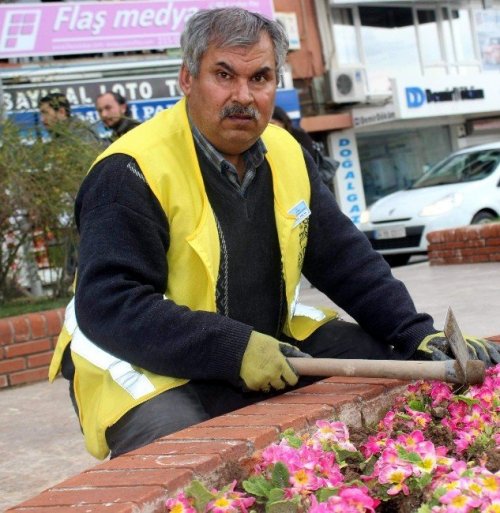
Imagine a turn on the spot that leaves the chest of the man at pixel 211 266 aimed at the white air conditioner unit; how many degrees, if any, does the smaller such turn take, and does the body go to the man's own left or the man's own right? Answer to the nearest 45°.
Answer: approximately 135° to the man's own left

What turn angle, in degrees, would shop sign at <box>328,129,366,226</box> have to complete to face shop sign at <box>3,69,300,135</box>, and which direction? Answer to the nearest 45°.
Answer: approximately 45° to its right

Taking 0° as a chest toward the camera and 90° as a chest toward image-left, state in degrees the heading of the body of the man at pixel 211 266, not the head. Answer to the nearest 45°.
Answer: approximately 315°

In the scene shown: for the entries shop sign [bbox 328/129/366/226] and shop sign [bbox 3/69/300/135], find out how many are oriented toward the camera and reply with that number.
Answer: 2

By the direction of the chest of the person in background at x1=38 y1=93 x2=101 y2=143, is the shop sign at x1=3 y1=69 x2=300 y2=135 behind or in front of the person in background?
behind

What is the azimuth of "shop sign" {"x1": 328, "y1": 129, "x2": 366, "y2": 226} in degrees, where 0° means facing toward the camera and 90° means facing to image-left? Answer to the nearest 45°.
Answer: approximately 0°

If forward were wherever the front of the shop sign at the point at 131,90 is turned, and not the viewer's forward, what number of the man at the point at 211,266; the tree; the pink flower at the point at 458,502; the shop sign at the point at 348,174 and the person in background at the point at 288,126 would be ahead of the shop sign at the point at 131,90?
4

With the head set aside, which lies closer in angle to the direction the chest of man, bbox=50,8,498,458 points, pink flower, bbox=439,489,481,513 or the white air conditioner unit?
the pink flower

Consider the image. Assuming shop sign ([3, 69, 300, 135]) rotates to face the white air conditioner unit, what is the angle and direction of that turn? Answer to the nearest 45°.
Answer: approximately 135° to its left
